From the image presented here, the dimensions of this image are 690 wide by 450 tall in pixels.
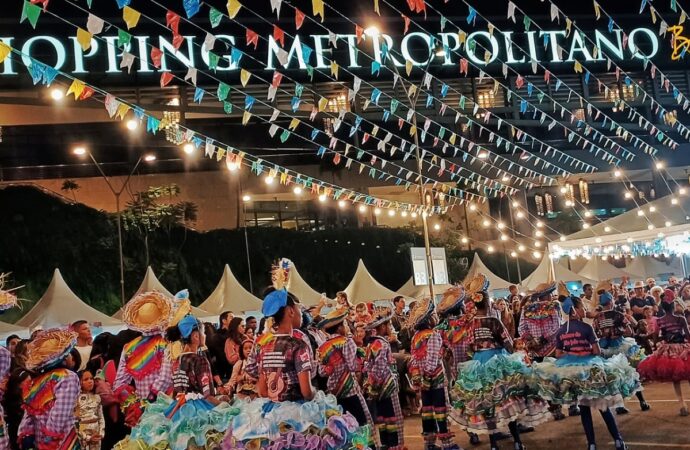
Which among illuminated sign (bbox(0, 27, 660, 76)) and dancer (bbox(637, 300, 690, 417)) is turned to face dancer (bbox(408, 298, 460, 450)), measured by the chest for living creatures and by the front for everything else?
the illuminated sign

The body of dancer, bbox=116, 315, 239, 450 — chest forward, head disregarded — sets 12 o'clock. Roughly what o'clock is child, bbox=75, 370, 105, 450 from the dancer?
The child is roughly at 9 o'clock from the dancer.

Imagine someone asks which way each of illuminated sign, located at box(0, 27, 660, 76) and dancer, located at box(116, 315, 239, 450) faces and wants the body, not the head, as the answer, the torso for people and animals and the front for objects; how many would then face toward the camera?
1

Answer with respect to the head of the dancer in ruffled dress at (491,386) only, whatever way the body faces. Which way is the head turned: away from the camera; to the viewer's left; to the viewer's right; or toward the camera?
away from the camera

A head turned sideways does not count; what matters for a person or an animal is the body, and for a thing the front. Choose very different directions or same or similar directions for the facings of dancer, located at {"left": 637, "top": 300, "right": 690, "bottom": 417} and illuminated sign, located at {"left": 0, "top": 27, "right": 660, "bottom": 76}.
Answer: very different directions

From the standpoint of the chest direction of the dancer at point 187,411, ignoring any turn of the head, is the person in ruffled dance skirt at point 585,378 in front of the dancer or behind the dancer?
in front

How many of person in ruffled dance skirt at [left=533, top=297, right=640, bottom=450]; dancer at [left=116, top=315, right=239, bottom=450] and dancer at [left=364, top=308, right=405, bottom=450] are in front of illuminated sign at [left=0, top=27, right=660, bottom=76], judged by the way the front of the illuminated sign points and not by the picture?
3

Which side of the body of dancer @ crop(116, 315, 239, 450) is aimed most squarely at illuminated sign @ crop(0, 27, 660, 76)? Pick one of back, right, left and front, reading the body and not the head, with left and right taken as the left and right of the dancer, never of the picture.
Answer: front

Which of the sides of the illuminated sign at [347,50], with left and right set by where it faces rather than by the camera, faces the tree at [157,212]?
right

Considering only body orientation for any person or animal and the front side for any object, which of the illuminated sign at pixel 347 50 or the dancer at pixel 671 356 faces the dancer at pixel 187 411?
the illuminated sign

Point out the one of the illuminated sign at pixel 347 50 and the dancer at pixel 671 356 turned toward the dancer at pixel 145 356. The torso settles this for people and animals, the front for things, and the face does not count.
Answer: the illuminated sign
